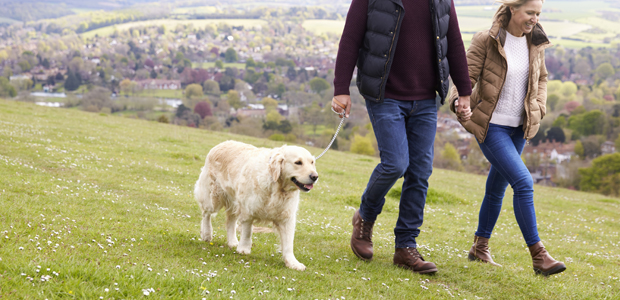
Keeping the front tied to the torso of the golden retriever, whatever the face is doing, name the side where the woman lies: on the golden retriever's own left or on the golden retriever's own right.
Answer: on the golden retriever's own left

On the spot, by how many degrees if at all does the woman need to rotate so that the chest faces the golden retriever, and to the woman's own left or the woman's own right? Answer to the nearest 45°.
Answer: approximately 90° to the woman's own right
